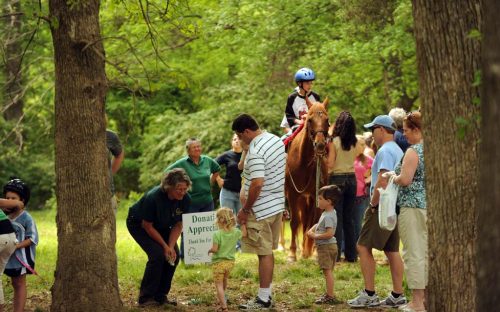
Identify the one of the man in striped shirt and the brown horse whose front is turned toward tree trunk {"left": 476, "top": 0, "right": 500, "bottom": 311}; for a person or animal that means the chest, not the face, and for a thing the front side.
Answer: the brown horse

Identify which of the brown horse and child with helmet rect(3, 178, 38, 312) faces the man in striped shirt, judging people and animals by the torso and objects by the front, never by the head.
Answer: the brown horse

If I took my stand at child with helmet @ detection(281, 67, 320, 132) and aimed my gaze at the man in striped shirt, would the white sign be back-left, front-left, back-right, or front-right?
front-right

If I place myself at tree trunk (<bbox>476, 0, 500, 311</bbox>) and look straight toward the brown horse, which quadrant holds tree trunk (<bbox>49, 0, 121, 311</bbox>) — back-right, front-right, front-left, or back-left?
front-left

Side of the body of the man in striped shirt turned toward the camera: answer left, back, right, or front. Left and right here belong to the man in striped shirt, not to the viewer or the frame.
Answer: left

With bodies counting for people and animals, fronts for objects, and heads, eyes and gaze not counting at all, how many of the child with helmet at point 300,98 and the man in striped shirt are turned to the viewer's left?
1

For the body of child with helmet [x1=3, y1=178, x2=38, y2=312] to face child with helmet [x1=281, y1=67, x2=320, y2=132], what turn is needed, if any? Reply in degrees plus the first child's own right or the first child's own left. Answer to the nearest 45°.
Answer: approximately 180°

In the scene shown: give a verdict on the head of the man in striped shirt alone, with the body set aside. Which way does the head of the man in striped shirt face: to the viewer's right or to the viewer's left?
to the viewer's left

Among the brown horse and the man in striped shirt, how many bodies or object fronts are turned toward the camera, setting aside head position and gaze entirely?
1

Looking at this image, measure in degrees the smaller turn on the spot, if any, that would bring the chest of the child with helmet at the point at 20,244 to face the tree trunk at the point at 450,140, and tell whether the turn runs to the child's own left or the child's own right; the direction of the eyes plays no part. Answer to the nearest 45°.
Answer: approximately 90° to the child's own left

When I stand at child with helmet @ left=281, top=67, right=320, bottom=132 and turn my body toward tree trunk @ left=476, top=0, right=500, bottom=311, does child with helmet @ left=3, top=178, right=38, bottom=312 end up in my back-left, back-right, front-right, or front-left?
front-right

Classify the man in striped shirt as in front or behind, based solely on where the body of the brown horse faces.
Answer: in front

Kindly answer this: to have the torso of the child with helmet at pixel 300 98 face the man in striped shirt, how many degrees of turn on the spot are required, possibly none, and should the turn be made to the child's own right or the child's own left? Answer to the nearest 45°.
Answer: approximately 45° to the child's own right

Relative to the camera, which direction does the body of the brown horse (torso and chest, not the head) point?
toward the camera

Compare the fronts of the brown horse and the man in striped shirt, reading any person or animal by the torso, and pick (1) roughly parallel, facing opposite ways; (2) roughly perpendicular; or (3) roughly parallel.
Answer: roughly perpendicular

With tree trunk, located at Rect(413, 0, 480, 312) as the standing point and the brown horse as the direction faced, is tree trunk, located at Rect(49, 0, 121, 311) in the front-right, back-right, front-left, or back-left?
front-left

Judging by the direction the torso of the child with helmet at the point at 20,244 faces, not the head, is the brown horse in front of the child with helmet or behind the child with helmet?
behind

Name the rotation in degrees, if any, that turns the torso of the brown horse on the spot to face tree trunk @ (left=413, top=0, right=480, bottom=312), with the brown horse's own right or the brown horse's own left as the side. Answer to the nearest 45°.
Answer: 0° — it already faces it
